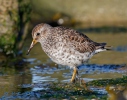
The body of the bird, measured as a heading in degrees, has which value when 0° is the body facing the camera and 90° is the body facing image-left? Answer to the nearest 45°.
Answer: approximately 90°
